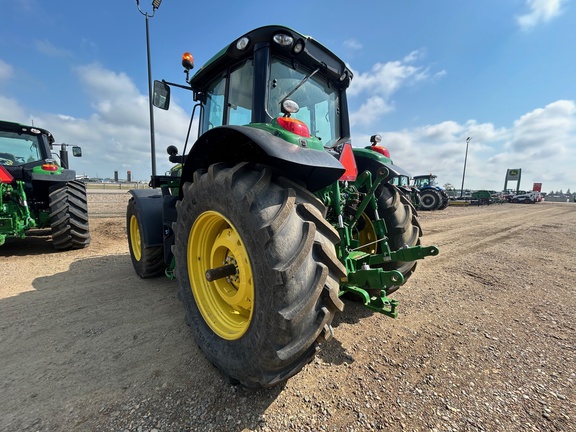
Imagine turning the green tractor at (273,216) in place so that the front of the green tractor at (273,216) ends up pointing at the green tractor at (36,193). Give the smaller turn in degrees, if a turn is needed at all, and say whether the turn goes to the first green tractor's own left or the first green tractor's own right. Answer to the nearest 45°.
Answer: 0° — it already faces it

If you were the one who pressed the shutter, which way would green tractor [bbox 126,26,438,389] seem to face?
facing away from the viewer and to the left of the viewer
